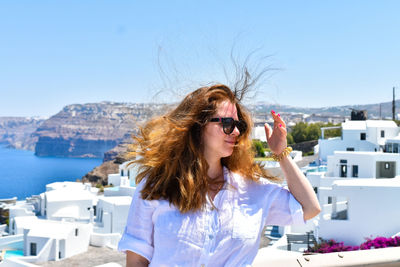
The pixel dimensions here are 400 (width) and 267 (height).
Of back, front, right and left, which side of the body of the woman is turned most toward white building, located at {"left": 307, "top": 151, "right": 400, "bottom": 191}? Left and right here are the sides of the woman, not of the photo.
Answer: back

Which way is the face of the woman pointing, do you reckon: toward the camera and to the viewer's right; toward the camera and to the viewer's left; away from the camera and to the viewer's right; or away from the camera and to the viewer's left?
toward the camera and to the viewer's right

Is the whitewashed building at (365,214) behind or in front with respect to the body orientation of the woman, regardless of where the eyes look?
behind

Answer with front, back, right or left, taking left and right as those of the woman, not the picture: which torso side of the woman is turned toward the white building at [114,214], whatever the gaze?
back

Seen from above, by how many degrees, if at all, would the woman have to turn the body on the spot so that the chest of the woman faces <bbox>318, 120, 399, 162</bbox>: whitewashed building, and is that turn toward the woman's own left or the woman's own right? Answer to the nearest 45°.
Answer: approximately 180°

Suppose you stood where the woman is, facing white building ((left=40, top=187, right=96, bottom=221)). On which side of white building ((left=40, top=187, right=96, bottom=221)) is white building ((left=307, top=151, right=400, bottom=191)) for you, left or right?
right

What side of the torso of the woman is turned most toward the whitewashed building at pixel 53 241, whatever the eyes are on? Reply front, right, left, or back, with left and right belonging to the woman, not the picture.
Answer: back

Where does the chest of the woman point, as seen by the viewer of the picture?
toward the camera

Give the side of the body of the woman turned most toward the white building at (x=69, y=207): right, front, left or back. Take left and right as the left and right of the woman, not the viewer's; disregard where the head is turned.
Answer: back

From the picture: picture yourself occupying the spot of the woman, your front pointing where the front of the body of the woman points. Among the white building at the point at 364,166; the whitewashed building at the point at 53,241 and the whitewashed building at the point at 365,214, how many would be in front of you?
0
